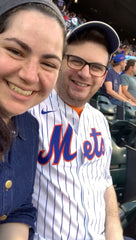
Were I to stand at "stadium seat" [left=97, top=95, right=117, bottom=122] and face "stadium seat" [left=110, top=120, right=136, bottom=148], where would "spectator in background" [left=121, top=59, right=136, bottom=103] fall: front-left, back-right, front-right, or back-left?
back-left

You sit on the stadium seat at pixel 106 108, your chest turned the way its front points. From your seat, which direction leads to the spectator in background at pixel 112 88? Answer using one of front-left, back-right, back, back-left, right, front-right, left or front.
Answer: back-left

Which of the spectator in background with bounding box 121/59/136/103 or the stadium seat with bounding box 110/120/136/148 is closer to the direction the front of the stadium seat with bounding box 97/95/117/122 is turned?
the stadium seat

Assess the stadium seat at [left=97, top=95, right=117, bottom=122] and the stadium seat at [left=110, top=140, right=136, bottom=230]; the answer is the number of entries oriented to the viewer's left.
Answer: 0

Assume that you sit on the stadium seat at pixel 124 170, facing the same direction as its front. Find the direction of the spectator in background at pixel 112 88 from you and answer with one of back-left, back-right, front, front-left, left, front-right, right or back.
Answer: back-left

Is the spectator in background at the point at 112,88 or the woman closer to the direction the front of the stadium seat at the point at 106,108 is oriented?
the woman
